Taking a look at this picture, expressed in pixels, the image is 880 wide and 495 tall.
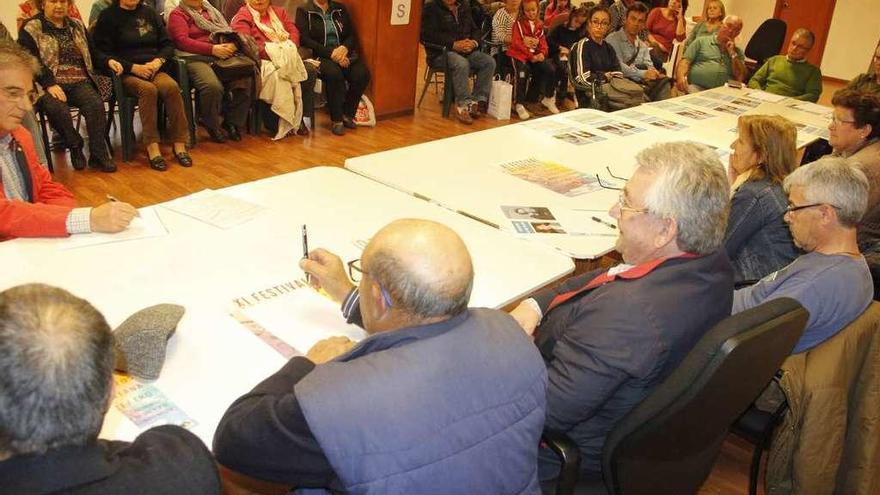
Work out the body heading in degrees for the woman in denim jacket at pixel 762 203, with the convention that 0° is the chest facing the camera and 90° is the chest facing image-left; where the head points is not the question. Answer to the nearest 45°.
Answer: approximately 90°

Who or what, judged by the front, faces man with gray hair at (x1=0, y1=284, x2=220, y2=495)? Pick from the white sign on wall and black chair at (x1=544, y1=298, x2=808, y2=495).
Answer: the white sign on wall

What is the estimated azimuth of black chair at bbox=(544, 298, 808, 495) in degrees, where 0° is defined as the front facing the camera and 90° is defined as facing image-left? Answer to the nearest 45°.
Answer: approximately 135°

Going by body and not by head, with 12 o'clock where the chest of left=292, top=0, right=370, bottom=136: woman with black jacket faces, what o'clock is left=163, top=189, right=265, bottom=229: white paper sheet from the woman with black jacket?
The white paper sheet is roughly at 12 o'clock from the woman with black jacket.

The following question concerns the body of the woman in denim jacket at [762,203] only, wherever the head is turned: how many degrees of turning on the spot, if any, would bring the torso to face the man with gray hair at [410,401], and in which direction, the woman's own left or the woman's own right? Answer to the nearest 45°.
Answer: approximately 90° to the woman's own left

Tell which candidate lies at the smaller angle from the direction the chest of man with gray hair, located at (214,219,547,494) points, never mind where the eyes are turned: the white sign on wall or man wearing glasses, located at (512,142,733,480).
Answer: the white sign on wall

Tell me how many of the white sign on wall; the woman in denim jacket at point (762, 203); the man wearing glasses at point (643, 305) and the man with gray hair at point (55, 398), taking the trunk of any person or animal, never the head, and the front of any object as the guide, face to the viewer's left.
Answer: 2

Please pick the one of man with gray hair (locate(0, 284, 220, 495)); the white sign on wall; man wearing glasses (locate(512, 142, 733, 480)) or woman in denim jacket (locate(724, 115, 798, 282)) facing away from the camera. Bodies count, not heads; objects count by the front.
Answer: the man with gray hair

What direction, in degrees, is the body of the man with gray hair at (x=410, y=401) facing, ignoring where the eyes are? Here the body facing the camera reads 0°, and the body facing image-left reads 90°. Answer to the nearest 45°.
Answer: approximately 135°
